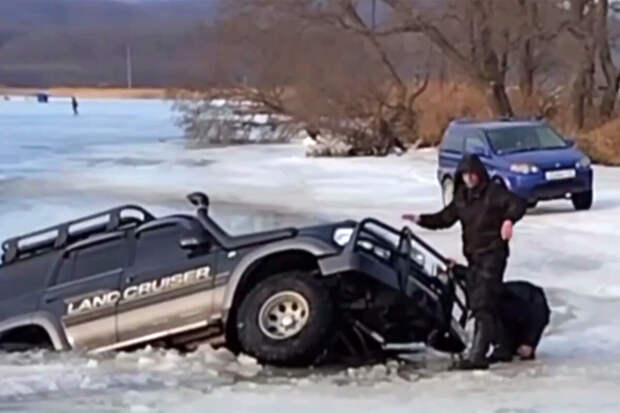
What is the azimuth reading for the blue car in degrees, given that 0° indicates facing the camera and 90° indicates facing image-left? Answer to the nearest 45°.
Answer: approximately 315°

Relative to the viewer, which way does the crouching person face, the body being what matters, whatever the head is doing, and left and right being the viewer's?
facing to the left of the viewer

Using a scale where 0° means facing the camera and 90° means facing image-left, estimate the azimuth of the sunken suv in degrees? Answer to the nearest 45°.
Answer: approximately 315°

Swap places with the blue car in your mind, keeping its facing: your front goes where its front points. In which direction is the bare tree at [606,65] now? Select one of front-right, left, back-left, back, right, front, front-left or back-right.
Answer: back-left

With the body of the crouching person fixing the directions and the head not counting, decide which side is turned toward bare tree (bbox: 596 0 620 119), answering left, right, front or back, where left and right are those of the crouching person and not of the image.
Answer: right

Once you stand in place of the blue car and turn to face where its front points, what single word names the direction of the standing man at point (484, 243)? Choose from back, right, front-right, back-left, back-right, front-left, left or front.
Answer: front-right

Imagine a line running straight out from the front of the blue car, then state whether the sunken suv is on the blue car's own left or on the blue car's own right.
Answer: on the blue car's own right

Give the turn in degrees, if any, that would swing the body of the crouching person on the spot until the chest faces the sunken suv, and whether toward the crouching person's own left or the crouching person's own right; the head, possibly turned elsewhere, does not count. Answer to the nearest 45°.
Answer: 0° — they already face it

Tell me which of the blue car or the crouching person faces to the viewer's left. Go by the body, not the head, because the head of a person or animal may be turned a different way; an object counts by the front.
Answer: the crouching person
